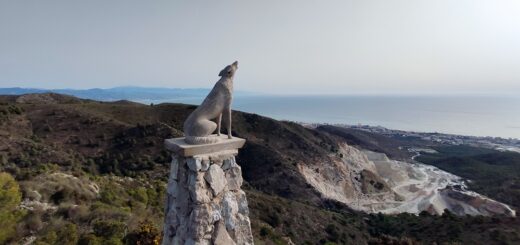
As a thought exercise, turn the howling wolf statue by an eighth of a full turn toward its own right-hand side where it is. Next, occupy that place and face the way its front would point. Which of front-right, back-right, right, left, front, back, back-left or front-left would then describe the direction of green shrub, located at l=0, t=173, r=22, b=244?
back

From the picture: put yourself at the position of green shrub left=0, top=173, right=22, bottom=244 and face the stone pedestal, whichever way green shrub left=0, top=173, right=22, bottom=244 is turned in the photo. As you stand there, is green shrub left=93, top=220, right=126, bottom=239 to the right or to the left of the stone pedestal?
left

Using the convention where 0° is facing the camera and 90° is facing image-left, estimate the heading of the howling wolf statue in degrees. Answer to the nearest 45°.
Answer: approximately 270°
